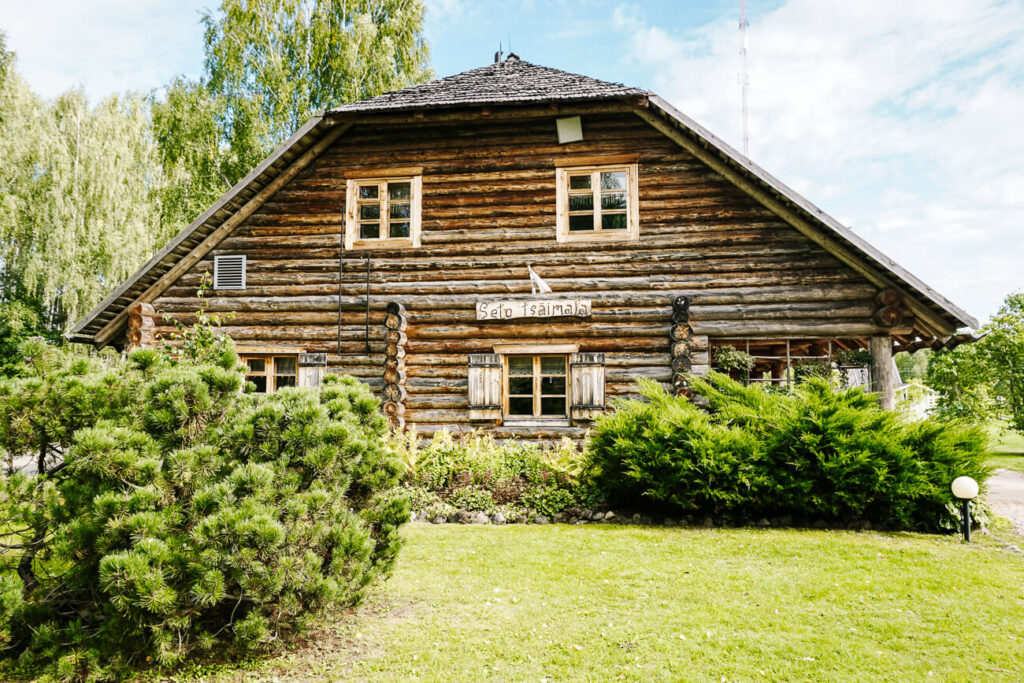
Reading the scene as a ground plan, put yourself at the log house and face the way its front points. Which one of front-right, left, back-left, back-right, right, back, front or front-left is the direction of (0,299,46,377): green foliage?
back-right

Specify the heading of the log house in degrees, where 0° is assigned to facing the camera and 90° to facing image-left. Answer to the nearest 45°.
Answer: approximately 0°

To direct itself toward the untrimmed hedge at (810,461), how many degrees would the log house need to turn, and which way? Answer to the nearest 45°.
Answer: approximately 45° to its left

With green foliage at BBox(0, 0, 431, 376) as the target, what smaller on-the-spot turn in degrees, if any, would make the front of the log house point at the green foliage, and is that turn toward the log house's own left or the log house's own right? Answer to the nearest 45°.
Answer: approximately 135° to the log house's own right

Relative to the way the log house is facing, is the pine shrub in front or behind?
in front

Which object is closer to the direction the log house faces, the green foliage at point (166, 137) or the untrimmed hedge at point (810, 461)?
the untrimmed hedge

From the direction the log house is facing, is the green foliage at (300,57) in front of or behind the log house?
behind

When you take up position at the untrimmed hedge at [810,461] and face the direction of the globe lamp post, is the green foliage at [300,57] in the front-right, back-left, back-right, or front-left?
back-left

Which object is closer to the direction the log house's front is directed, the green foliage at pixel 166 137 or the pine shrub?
the pine shrub

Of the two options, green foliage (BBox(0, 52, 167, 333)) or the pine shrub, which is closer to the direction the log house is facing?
the pine shrub

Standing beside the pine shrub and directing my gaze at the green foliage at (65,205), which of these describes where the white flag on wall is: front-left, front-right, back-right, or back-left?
front-right

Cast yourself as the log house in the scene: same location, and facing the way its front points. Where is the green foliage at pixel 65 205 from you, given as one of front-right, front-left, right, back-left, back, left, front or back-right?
back-right
